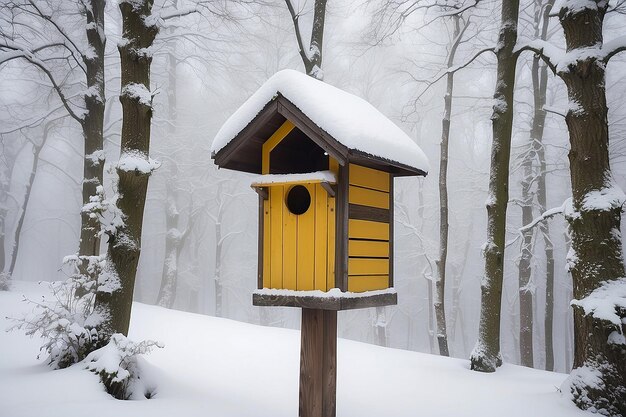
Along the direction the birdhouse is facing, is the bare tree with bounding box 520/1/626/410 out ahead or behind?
behind

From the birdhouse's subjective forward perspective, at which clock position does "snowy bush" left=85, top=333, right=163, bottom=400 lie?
The snowy bush is roughly at 2 o'clock from the birdhouse.

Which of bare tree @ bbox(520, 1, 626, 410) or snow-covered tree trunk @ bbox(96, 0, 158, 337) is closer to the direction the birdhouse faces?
the snow-covered tree trunk

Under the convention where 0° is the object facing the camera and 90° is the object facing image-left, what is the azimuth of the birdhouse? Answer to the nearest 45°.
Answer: approximately 45°

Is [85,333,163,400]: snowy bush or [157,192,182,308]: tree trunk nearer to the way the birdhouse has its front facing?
the snowy bush

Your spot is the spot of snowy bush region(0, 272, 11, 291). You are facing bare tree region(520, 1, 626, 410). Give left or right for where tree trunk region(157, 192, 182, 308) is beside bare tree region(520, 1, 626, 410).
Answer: left

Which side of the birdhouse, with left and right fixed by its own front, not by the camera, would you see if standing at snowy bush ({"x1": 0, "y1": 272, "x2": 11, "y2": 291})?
right

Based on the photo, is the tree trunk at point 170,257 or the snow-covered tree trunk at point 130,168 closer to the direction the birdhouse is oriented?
the snow-covered tree trunk

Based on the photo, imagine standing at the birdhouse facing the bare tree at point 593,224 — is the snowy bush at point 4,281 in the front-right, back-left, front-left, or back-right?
back-left

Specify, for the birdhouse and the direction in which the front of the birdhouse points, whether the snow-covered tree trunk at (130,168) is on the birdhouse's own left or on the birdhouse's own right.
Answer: on the birdhouse's own right
